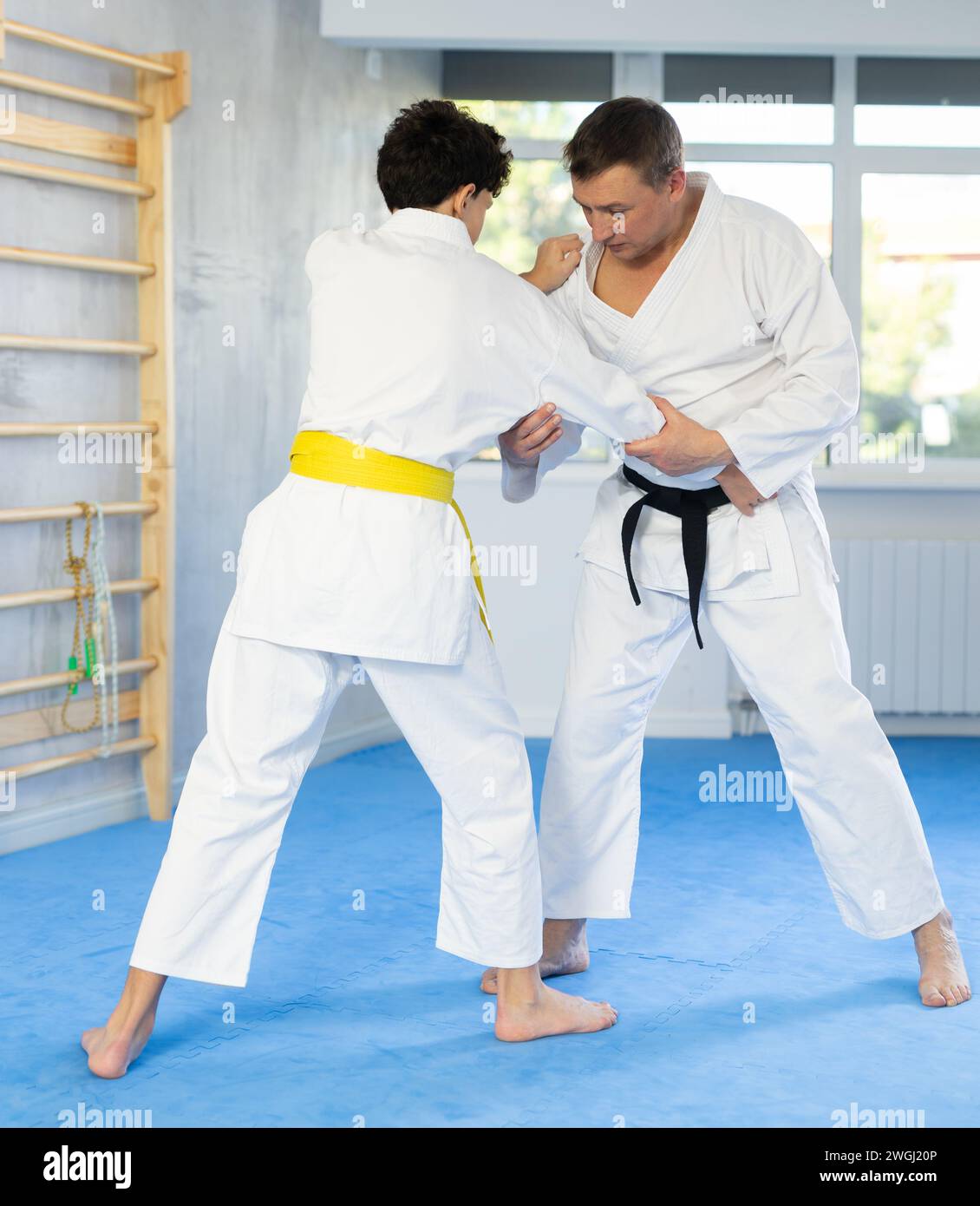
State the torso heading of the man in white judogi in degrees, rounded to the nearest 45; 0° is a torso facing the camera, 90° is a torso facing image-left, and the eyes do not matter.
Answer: approximately 45°

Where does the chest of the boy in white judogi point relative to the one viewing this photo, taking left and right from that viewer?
facing away from the viewer and to the right of the viewer

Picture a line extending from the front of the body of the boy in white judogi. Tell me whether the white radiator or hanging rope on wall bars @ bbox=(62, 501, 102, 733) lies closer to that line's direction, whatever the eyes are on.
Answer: the white radiator

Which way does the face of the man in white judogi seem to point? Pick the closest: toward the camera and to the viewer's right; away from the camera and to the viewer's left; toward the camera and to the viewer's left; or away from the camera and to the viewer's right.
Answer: toward the camera and to the viewer's left

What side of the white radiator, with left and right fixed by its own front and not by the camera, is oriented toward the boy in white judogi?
front

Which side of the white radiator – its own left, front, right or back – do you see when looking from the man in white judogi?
front

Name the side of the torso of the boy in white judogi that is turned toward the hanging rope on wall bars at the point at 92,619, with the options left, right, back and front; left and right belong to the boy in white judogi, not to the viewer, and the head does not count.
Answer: left

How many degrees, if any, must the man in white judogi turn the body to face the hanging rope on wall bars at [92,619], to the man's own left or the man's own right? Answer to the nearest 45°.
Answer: approximately 90° to the man's own right

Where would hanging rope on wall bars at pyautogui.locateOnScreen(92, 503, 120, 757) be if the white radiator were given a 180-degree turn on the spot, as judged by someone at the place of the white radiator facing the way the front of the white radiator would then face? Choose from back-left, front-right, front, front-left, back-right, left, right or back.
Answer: back-left

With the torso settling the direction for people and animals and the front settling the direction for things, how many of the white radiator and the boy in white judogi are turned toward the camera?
1

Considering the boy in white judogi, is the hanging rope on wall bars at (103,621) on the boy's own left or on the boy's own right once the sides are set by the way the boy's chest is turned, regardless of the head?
on the boy's own left

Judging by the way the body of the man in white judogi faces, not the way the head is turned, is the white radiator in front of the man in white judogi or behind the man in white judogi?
behind

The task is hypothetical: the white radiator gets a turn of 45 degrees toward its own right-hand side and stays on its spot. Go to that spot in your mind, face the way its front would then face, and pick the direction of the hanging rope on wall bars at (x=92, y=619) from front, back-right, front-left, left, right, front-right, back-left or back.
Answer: front

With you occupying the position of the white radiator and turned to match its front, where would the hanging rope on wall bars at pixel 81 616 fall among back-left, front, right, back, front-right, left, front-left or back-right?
front-right

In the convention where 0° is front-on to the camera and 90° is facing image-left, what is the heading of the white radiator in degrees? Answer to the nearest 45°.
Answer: approximately 0°

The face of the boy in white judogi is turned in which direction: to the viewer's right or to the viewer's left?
to the viewer's right
